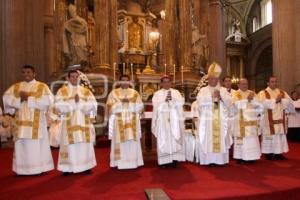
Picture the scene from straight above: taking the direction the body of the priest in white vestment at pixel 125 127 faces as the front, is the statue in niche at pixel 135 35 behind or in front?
behind

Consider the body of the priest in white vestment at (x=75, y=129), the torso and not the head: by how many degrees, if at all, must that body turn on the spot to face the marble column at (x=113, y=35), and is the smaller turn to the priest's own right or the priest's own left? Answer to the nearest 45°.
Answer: approximately 180°

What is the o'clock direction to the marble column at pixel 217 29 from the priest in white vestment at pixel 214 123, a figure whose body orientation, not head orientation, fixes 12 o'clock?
The marble column is roughly at 6 o'clock from the priest in white vestment.

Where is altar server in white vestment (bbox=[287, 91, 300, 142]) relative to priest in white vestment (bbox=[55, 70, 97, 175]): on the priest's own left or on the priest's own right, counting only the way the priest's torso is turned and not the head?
on the priest's own left

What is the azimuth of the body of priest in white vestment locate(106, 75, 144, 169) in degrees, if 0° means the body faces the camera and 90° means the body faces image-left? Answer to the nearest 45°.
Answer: approximately 0°

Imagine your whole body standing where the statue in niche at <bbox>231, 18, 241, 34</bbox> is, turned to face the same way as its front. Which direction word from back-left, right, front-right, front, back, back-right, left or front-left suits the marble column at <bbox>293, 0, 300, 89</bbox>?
front-left

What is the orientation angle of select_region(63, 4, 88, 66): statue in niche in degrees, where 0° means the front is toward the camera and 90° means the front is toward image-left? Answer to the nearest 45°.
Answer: approximately 0°

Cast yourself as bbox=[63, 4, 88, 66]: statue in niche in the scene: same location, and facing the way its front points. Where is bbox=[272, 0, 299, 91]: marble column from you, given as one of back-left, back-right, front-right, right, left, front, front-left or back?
left

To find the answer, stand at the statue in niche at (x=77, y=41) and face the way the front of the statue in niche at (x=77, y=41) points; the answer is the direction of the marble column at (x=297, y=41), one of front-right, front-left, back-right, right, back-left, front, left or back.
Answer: left
